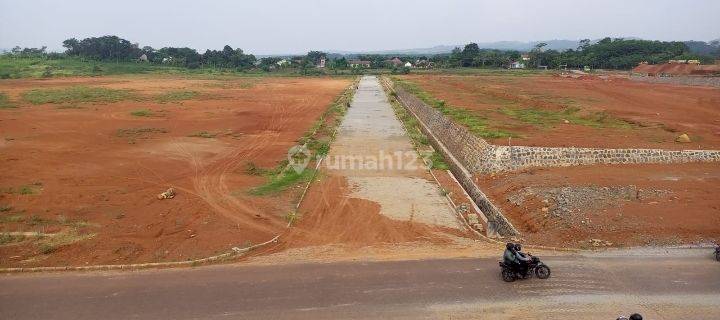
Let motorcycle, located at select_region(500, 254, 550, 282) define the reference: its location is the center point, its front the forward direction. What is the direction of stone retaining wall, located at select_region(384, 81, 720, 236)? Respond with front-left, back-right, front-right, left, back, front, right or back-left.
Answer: left

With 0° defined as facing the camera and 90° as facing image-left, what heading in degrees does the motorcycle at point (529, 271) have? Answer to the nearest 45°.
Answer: approximately 270°

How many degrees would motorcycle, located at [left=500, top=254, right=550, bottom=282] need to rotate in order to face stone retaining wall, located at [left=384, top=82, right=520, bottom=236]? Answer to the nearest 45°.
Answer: approximately 90° to its left

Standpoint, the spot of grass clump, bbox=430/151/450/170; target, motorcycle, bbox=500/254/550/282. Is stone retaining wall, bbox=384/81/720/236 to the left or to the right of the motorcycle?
left

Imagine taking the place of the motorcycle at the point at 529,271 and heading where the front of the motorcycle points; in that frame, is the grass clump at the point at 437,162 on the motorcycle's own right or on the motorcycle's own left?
on the motorcycle's own left

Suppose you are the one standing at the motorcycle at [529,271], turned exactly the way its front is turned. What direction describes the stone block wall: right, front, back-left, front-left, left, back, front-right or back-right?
left
